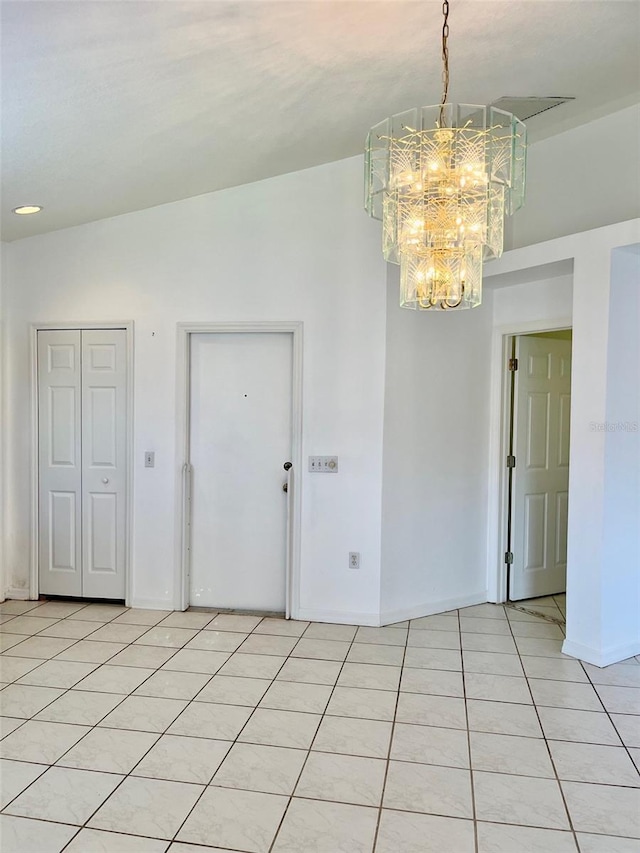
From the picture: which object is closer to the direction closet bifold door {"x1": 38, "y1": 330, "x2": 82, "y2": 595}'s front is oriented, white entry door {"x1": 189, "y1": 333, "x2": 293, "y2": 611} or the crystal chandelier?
the crystal chandelier

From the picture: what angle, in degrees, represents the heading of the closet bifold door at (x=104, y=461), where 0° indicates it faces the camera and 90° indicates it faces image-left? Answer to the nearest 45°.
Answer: approximately 0°

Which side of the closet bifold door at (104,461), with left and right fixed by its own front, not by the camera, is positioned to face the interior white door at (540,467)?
left

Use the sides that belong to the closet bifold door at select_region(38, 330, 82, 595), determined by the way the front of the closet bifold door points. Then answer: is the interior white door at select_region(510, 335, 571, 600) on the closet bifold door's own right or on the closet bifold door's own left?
on the closet bifold door's own left

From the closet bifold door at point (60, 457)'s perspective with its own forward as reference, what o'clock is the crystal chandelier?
The crystal chandelier is roughly at 11 o'clock from the closet bifold door.

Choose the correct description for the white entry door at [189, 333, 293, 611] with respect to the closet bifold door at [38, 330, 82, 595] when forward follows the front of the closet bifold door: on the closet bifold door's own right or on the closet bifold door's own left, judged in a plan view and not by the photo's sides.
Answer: on the closet bifold door's own left

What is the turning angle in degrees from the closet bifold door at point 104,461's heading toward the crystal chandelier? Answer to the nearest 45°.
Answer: approximately 45° to its left

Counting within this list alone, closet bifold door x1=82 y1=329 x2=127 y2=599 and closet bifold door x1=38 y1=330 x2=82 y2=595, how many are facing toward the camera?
2
